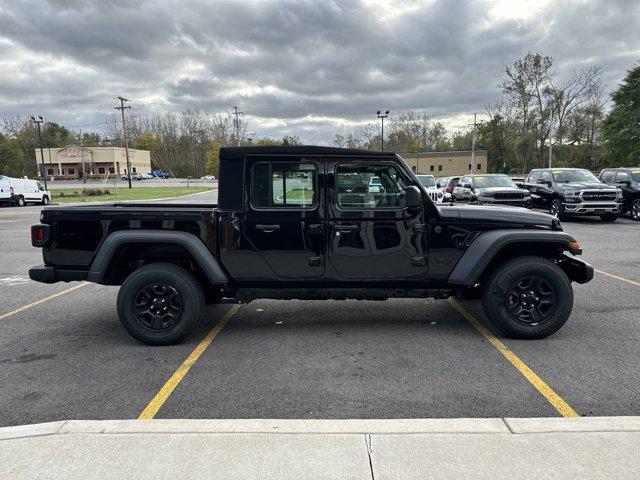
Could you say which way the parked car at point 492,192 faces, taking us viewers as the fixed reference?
facing the viewer and to the right of the viewer

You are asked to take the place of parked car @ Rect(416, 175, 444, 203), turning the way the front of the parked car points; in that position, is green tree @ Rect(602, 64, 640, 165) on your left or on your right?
on your left

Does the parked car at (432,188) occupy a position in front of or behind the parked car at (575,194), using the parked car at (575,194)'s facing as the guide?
behind

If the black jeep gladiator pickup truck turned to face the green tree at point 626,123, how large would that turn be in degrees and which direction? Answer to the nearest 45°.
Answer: approximately 45° to its left

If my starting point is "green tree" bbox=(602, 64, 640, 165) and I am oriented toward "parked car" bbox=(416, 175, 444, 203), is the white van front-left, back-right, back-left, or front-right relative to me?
front-right

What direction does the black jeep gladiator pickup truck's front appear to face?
to the viewer's right

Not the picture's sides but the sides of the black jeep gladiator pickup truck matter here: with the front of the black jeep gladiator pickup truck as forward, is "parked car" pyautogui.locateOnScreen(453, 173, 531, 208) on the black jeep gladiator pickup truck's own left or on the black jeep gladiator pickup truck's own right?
on the black jeep gladiator pickup truck's own left

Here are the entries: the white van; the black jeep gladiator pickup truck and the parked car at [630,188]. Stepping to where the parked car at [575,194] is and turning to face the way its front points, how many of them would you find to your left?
1

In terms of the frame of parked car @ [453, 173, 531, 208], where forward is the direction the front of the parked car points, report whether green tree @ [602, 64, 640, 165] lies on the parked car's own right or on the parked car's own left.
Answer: on the parked car's own left

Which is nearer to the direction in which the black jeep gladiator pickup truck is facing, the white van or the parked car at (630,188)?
the parked car

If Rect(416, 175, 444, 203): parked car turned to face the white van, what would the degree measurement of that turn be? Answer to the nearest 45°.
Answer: approximately 135° to its right

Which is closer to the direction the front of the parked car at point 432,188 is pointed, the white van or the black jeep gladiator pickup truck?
the black jeep gladiator pickup truck

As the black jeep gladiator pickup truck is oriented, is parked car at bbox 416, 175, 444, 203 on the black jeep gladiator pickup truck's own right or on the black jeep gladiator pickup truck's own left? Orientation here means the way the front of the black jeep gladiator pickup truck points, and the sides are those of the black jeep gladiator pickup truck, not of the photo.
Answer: on the black jeep gladiator pickup truck's own left
